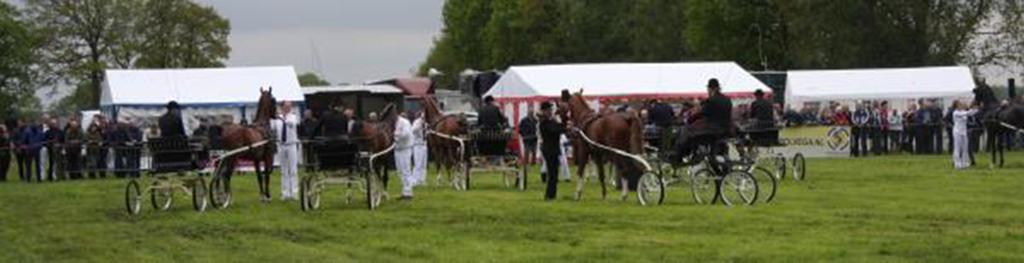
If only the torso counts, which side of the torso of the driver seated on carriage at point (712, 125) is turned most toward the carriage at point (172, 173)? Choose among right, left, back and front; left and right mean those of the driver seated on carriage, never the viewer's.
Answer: front

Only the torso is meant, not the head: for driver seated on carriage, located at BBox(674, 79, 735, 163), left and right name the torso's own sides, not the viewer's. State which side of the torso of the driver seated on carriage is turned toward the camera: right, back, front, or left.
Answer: left

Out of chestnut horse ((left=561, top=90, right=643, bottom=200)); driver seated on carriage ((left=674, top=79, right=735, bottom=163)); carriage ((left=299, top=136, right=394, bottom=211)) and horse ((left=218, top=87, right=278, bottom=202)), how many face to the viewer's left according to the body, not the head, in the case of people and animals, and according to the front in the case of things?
2

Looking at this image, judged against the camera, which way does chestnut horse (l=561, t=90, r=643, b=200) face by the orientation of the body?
to the viewer's left

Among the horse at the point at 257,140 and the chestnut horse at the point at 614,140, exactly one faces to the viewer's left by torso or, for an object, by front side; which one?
the chestnut horse

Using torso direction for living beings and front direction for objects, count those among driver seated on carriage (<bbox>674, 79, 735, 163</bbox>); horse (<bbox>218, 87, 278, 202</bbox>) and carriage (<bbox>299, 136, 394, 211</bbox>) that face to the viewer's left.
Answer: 1

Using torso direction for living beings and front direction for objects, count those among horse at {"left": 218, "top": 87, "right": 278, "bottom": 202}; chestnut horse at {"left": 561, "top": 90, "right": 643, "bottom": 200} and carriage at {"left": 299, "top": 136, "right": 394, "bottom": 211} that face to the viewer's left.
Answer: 1

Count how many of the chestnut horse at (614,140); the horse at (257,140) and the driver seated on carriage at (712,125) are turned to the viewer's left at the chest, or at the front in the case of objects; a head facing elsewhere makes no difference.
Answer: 2
